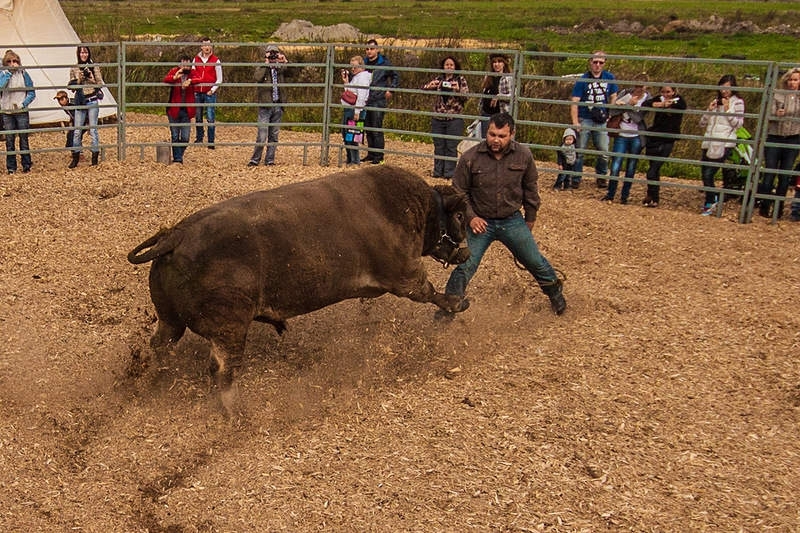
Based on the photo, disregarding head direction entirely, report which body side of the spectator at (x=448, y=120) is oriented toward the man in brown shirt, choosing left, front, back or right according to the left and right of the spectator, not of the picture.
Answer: front

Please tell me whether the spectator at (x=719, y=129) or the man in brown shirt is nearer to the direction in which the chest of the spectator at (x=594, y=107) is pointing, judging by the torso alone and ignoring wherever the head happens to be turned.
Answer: the man in brown shirt

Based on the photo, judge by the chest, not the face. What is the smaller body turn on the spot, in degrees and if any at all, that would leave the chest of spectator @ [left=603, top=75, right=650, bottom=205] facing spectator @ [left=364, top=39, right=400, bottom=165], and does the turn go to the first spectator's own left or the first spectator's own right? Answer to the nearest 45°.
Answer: approximately 45° to the first spectator's own right

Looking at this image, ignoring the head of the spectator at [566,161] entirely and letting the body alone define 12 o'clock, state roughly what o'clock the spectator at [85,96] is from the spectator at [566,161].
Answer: the spectator at [85,96] is roughly at 3 o'clock from the spectator at [566,161].

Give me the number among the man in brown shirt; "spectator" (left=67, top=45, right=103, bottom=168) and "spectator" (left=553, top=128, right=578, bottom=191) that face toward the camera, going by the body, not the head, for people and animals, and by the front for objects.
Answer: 3

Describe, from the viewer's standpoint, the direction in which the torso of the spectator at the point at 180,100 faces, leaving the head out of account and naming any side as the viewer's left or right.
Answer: facing the viewer

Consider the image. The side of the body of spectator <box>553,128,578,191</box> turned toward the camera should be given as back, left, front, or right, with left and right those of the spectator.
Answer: front

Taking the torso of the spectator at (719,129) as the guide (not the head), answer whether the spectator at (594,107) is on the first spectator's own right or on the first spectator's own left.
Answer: on the first spectator's own right

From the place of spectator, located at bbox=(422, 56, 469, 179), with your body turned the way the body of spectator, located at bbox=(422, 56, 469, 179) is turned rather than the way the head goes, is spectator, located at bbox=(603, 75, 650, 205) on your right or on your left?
on your left

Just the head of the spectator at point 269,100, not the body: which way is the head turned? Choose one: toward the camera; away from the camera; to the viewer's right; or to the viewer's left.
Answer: toward the camera

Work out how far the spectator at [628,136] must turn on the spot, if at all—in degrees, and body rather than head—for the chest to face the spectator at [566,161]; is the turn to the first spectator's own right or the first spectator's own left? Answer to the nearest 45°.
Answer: approximately 45° to the first spectator's own right

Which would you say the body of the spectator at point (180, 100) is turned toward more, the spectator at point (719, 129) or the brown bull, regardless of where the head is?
the brown bull

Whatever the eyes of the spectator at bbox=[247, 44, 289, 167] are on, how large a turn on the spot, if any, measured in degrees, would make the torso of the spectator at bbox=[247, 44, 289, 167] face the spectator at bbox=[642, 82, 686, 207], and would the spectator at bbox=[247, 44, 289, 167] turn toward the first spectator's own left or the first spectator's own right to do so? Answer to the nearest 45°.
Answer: approximately 45° to the first spectator's own left

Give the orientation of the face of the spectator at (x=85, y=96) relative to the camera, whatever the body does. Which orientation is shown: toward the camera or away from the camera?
toward the camera

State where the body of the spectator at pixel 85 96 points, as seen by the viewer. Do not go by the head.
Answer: toward the camera

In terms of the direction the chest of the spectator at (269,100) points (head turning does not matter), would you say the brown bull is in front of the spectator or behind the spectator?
in front

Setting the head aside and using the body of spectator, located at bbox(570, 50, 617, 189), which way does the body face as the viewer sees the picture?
toward the camera

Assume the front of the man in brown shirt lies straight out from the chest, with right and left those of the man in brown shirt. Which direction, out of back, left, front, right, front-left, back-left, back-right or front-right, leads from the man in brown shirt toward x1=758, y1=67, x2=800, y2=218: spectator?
back-left
